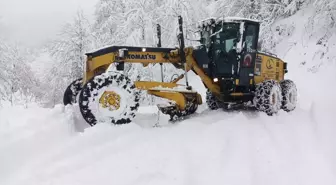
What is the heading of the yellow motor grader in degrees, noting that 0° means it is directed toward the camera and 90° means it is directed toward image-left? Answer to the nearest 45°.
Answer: approximately 45°

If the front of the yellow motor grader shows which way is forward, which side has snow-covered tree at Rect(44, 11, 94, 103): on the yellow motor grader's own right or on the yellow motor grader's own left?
on the yellow motor grader's own right
